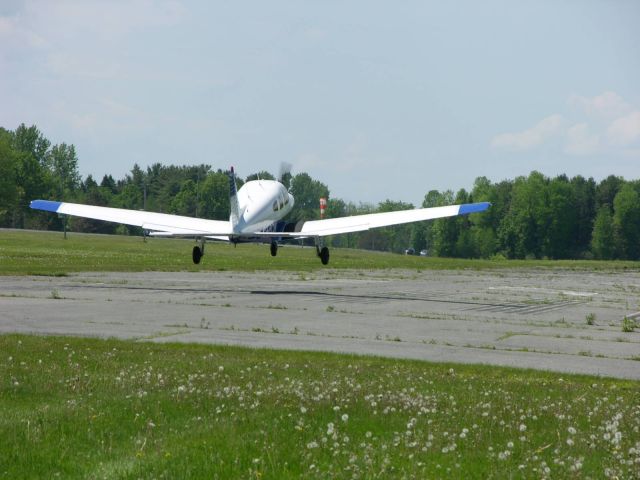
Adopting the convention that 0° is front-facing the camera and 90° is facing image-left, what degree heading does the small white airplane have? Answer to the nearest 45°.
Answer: approximately 180°
